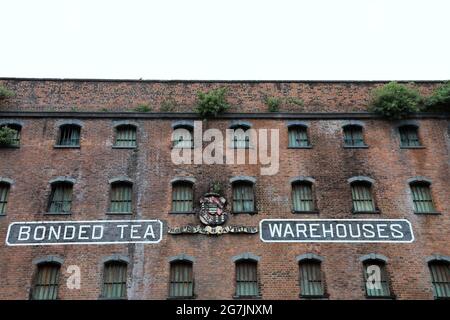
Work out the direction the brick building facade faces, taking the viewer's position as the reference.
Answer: facing the viewer
